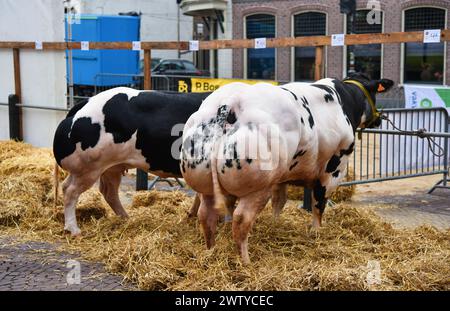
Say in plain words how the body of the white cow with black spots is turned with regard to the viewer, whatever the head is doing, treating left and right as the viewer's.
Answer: facing away from the viewer and to the right of the viewer

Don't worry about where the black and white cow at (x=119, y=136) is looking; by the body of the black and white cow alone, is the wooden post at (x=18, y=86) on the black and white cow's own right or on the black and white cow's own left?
on the black and white cow's own left

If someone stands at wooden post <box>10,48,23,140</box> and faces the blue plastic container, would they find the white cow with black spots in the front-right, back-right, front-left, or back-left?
back-right

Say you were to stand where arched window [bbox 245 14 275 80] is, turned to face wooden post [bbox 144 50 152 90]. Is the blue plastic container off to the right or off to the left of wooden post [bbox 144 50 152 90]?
right

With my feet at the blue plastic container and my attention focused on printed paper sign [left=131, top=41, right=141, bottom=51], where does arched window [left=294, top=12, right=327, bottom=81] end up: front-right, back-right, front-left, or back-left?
back-left

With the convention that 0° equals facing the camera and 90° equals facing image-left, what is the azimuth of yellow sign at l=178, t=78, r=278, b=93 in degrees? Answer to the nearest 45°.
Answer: approximately 0°

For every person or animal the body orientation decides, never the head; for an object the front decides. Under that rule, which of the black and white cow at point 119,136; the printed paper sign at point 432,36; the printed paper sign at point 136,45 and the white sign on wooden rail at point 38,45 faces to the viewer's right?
the black and white cow

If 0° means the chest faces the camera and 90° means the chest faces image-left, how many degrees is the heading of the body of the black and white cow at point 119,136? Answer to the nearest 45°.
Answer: approximately 270°

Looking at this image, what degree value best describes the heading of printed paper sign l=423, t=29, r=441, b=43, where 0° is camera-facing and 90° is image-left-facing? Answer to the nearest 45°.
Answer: approximately 0°

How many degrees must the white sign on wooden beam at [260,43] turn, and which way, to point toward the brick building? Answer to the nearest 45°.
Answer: approximately 180°
